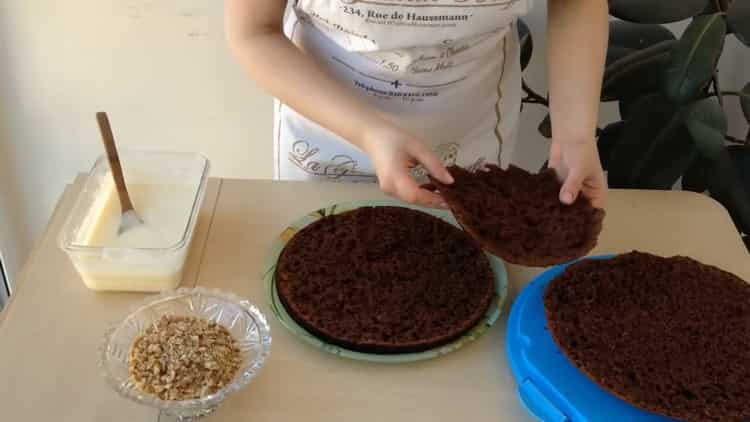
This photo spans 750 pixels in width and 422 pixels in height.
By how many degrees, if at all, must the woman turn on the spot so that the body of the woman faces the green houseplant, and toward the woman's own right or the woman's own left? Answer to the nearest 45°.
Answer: approximately 135° to the woman's own left

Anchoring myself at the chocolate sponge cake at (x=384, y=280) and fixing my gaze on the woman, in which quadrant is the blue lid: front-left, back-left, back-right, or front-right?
back-right

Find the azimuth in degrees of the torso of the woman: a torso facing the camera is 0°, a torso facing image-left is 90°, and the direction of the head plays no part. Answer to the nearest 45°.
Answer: approximately 0°
